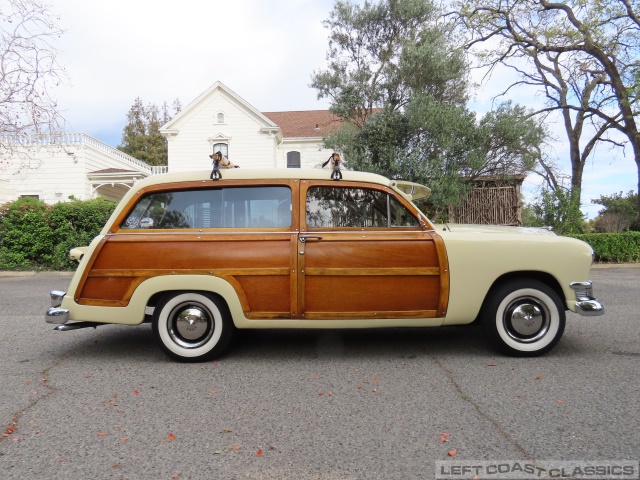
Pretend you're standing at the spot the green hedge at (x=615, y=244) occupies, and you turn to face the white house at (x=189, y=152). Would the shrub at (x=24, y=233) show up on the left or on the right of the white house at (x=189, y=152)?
left

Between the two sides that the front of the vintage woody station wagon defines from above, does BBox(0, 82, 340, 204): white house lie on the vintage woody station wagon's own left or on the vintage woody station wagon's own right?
on the vintage woody station wagon's own left

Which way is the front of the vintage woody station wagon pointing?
to the viewer's right

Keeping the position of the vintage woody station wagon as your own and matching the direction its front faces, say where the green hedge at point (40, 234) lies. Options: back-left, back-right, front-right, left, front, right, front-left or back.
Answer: back-left

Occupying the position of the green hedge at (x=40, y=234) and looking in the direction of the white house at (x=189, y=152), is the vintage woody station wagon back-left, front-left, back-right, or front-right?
back-right

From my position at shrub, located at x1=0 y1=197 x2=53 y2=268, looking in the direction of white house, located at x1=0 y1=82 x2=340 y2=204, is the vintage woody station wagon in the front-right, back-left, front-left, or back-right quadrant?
back-right

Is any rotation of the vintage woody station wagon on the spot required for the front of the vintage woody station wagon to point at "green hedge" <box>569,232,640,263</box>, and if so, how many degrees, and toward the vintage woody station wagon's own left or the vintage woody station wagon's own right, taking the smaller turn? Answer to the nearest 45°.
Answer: approximately 45° to the vintage woody station wagon's own left

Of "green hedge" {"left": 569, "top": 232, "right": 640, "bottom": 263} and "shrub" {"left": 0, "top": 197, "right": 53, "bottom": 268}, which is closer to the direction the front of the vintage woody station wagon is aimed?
the green hedge

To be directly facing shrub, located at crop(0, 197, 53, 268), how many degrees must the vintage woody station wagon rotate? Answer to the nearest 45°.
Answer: approximately 135° to its left
